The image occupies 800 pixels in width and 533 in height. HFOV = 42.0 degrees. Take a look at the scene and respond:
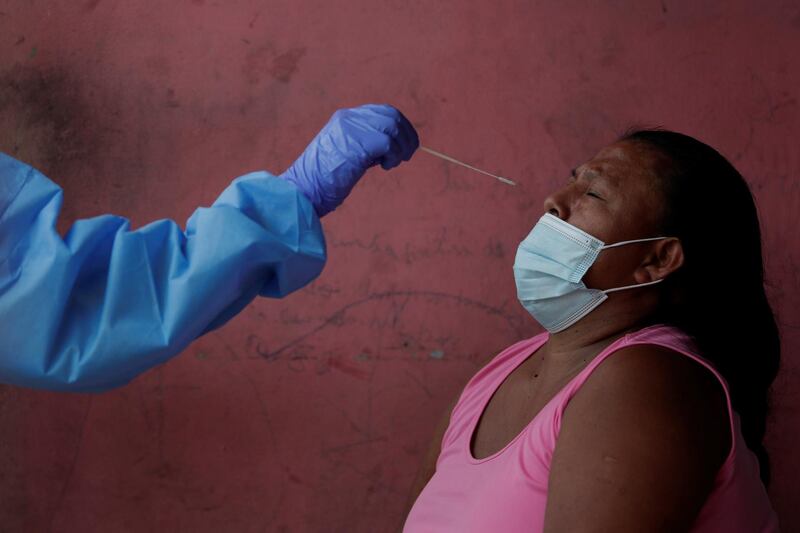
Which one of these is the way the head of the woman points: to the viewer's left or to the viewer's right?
to the viewer's left

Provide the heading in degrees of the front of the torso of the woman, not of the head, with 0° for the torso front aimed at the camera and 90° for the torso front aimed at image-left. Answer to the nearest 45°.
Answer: approximately 45°
